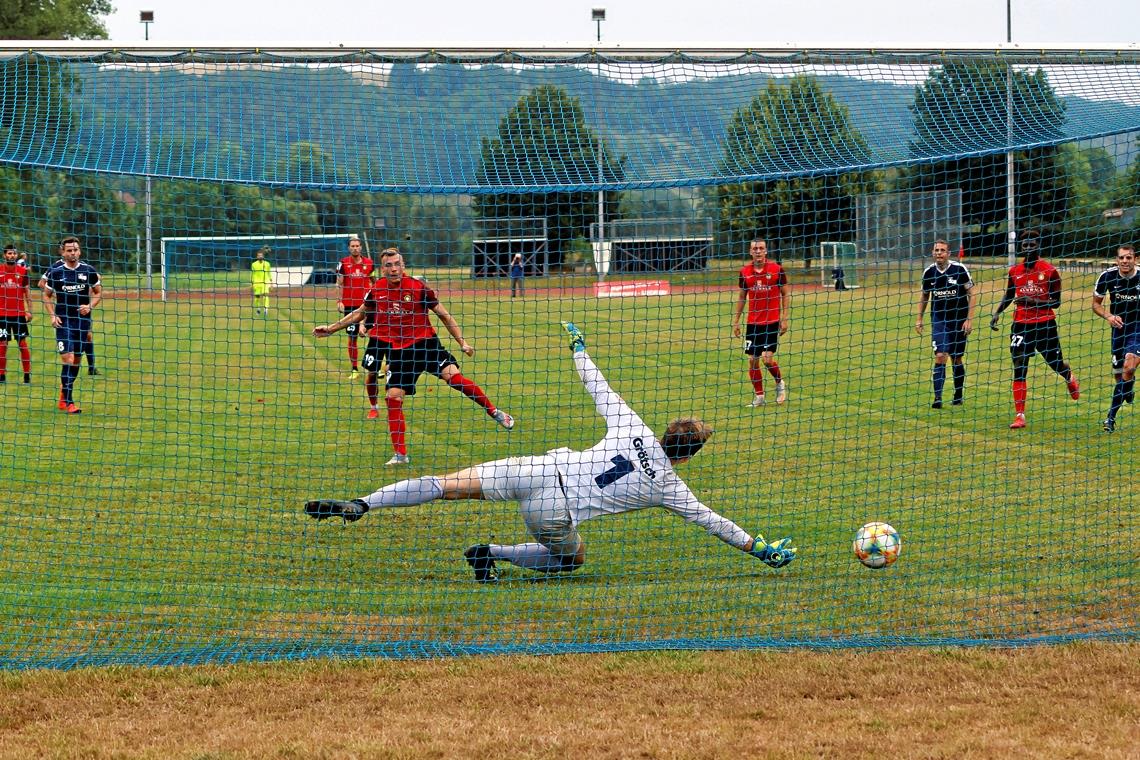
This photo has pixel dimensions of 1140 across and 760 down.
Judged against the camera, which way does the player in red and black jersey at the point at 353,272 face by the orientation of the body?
toward the camera

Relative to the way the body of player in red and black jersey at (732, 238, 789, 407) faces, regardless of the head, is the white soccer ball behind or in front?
in front

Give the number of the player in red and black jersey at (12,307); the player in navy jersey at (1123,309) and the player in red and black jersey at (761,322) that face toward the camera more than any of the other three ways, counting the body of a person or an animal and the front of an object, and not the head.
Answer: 3

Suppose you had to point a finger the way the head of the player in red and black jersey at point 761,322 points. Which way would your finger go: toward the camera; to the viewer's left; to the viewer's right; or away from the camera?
toward the camera

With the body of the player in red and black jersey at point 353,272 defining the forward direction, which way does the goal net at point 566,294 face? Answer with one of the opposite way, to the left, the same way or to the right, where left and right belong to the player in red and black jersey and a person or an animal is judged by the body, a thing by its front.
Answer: the opposite way

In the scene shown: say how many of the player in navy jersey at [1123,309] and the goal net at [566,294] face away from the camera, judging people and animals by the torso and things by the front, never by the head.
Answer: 1

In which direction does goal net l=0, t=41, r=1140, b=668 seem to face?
away from the camera

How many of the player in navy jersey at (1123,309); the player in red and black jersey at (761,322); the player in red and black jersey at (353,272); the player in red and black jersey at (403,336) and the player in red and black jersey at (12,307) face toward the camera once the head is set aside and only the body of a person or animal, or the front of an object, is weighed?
5

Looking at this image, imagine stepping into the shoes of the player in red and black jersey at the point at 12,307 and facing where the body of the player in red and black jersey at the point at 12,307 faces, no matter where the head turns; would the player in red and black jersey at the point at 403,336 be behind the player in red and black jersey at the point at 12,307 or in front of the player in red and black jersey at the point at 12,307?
in front

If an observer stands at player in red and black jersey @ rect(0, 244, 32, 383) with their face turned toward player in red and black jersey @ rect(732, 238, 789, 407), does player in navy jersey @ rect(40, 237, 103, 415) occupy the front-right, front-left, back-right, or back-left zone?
front-right

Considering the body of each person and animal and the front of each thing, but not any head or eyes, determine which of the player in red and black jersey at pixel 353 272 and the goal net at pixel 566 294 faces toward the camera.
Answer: the player in red and black jersey

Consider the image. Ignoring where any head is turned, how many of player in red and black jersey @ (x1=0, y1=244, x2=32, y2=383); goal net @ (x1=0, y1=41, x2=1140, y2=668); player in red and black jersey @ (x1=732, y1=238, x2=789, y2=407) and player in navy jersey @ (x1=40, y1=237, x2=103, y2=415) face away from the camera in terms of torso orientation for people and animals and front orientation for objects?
1
